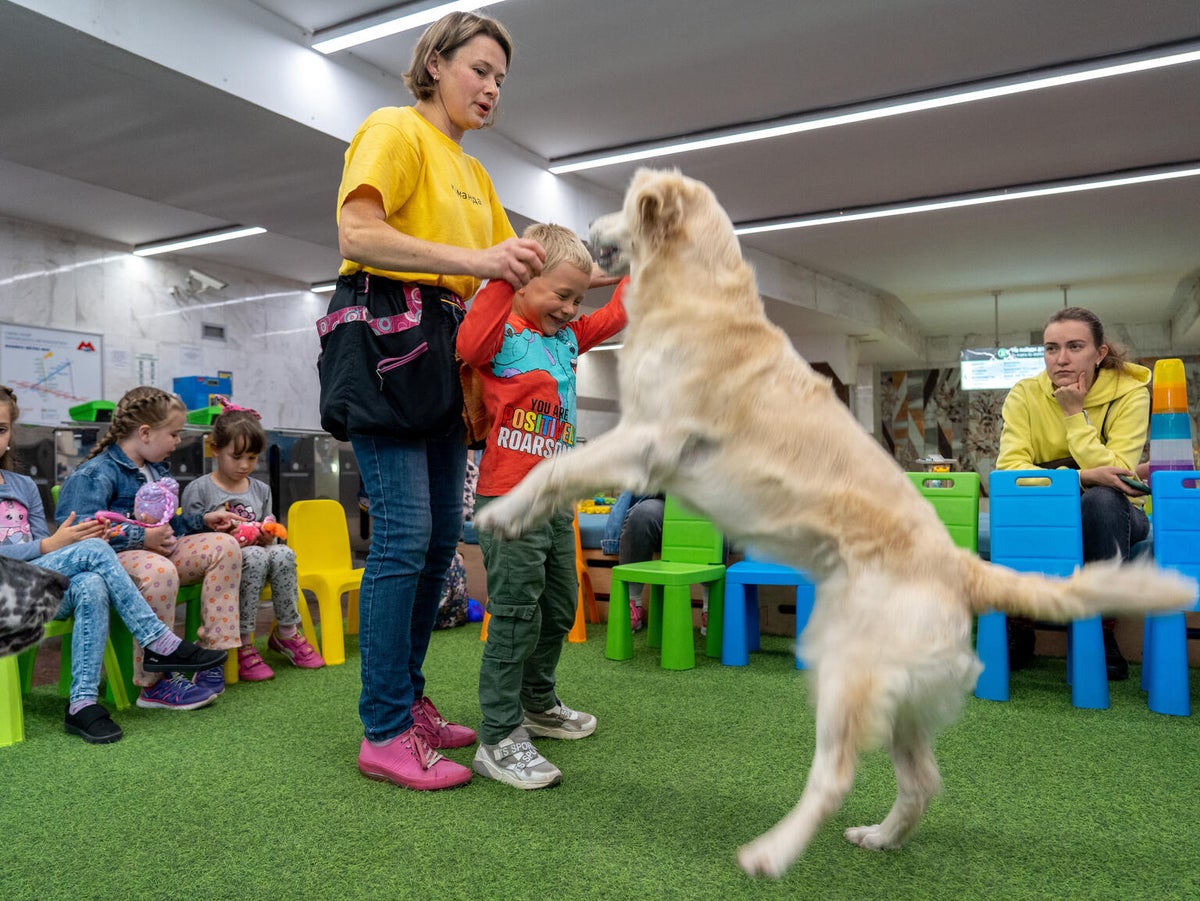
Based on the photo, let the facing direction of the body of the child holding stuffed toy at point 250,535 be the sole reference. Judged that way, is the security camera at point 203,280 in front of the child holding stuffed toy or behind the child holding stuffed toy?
behind

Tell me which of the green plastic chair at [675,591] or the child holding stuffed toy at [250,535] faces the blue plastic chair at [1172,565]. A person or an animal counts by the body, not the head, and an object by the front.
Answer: the child holding stuffed toy

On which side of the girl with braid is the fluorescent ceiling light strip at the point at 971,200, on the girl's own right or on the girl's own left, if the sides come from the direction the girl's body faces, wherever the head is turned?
on the girl's own left

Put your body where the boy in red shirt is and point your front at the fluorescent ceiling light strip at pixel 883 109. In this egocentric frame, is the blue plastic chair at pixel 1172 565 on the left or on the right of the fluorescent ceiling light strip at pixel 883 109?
right

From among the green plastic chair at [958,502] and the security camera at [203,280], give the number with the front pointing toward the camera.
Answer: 1
